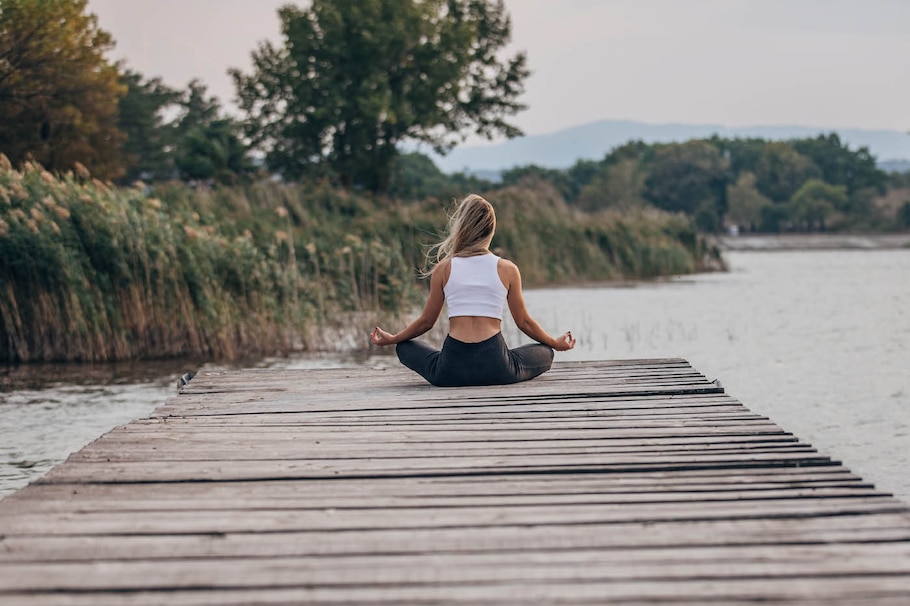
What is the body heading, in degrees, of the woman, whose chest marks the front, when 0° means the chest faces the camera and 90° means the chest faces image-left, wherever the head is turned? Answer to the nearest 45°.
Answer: approximately 180°

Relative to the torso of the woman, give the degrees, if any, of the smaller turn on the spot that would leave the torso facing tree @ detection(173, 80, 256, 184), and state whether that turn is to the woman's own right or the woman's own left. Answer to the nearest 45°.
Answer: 0° — they already face it

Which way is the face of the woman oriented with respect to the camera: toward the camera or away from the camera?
away from the camera

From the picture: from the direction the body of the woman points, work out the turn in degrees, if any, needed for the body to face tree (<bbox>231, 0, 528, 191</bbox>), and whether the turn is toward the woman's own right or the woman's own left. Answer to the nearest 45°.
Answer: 0° — they already face it

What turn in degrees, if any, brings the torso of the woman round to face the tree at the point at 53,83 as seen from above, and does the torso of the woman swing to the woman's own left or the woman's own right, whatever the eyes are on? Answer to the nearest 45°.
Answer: approximately 45° to the woman's own left
